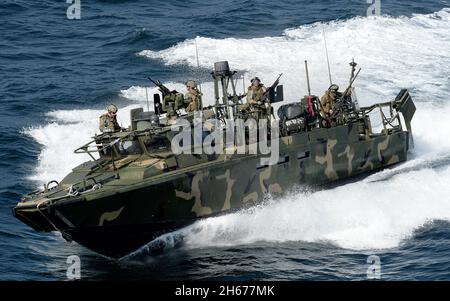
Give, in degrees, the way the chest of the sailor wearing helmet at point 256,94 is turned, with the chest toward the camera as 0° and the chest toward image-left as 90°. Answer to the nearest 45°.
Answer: approximately 0°

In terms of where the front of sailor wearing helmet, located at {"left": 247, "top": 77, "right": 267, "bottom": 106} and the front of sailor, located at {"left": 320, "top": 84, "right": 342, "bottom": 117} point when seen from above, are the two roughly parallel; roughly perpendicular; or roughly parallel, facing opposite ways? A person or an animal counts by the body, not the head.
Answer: roughly perpendicular

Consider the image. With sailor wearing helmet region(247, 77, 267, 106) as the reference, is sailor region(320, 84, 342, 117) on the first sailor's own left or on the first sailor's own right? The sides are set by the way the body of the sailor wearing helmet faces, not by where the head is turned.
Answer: on the first sailor's own left

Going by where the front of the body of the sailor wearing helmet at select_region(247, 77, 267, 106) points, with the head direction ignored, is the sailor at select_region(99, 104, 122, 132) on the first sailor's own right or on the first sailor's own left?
on the first sailor's own right
